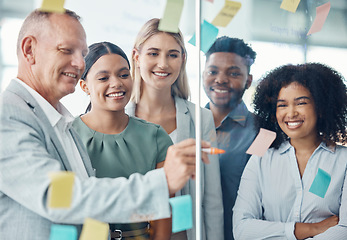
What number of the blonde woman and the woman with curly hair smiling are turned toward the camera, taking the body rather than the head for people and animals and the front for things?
2

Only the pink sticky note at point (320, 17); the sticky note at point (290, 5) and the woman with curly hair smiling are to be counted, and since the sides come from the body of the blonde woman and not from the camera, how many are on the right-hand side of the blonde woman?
0

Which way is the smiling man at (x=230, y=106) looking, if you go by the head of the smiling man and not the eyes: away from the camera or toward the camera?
toward the camera

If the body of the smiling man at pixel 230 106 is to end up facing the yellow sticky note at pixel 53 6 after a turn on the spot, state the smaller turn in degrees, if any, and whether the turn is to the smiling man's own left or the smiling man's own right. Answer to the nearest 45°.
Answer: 0° — they already face it

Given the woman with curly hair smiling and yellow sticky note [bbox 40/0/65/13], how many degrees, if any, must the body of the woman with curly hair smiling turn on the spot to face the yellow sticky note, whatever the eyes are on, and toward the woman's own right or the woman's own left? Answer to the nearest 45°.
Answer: approximately 45° to the woman's own right

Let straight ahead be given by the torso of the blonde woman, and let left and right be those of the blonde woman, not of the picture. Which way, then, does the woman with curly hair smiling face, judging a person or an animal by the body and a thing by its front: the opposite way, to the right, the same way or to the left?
the same way

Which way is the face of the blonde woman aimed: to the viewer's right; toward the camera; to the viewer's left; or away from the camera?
toward the camera

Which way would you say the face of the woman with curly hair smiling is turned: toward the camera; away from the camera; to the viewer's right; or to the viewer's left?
toward the camera

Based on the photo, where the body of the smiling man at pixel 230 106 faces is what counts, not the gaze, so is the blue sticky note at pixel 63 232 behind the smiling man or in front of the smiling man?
in front

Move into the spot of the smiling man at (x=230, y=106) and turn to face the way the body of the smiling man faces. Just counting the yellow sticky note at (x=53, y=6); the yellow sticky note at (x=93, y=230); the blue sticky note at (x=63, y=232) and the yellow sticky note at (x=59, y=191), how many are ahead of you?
4

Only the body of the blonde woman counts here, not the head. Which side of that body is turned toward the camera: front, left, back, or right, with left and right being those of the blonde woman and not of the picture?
front
